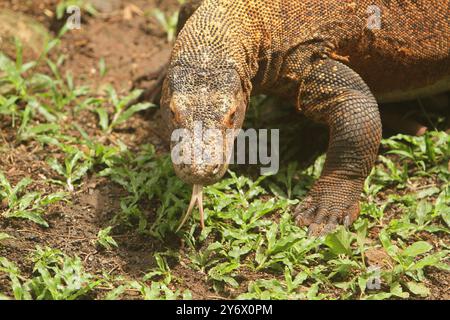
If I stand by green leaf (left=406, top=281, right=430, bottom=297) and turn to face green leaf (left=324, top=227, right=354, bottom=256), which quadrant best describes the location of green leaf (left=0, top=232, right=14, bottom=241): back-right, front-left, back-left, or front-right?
front-left

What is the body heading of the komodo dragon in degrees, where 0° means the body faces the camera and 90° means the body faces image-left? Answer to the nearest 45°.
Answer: approximately 45°

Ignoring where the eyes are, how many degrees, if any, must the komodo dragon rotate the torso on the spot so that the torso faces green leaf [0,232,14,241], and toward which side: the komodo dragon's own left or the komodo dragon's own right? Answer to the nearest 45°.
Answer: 0° — it already faces it
